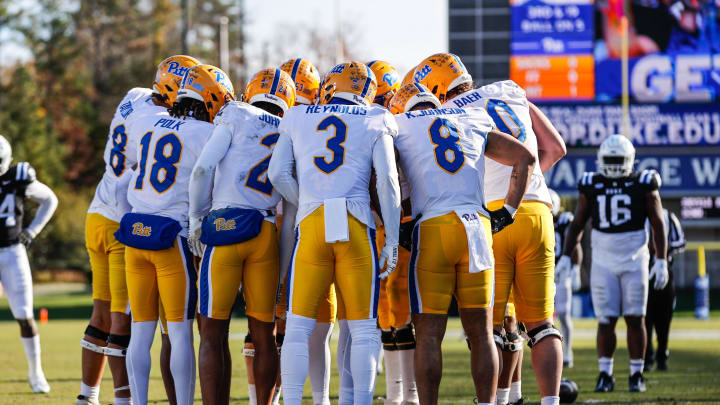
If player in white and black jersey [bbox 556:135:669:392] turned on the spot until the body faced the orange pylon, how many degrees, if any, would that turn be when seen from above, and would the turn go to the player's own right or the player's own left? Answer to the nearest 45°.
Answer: approximately 135° to the player's own right

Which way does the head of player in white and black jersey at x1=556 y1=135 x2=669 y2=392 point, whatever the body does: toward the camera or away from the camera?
toward the camera

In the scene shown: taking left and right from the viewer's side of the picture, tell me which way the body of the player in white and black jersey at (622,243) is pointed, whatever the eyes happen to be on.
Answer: facing the viewer
